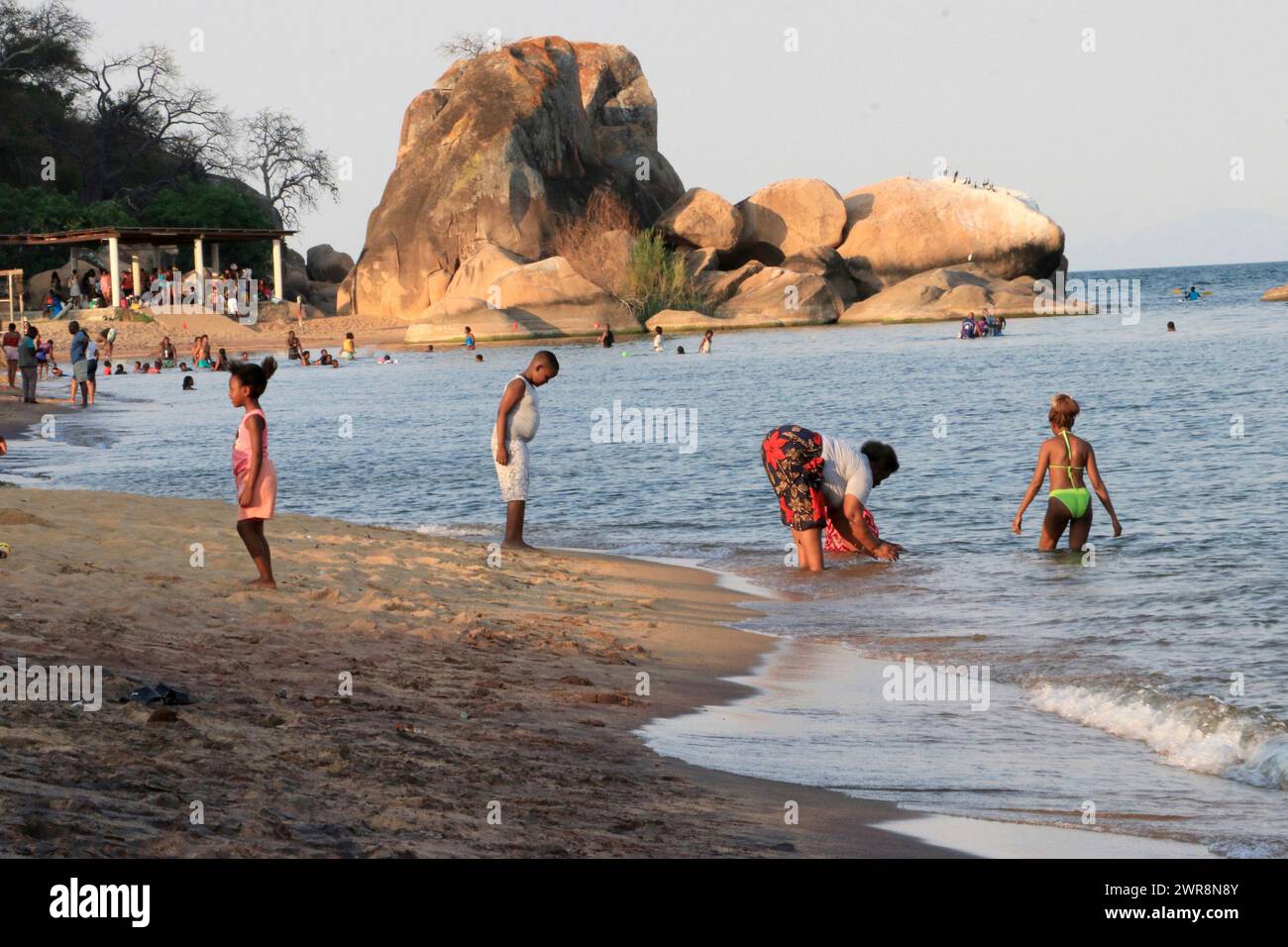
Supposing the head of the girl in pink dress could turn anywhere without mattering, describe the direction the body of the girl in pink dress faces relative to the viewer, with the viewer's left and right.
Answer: facing to the left of the viewer

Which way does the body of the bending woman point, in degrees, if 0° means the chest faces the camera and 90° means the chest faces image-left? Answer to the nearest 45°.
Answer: approximately 270°

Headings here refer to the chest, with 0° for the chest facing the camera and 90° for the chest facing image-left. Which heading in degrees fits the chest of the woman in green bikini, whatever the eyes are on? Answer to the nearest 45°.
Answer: approximately 180°

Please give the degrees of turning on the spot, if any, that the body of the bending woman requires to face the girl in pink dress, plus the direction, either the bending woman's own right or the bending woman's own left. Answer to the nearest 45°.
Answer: approximately 135° to the bending woman's own right

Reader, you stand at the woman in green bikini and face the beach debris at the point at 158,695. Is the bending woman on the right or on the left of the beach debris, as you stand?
right

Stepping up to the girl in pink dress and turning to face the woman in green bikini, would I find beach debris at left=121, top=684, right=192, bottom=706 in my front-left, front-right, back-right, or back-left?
back-right

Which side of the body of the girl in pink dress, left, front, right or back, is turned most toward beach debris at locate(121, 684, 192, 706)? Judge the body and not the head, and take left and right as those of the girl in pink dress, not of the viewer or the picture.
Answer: left

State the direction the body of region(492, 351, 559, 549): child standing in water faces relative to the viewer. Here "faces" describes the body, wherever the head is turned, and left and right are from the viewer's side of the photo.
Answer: facing to the right of the viewer

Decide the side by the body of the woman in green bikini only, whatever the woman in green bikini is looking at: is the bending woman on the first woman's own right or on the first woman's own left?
on the first woman's own left

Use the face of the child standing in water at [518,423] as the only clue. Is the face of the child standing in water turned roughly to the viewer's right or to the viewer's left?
to the viewer's right

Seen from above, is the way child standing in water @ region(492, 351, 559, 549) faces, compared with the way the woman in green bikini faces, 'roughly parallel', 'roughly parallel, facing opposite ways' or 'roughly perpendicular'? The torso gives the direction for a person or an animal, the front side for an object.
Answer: roughly perpendicular

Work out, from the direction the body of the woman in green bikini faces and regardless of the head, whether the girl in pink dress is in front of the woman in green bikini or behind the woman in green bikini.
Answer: behind

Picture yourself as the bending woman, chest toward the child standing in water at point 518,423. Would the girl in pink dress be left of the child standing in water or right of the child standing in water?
left

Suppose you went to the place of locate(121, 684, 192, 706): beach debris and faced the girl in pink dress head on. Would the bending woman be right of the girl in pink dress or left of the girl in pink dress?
right

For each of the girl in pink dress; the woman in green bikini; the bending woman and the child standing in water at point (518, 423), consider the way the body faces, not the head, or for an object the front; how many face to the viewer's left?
1

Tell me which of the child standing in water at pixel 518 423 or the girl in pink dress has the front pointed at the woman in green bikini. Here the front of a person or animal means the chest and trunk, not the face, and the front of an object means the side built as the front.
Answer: the child standing in water

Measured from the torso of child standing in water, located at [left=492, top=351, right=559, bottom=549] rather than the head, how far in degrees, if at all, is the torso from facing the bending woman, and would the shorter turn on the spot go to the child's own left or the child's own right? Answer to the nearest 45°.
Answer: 0° — they already face them
